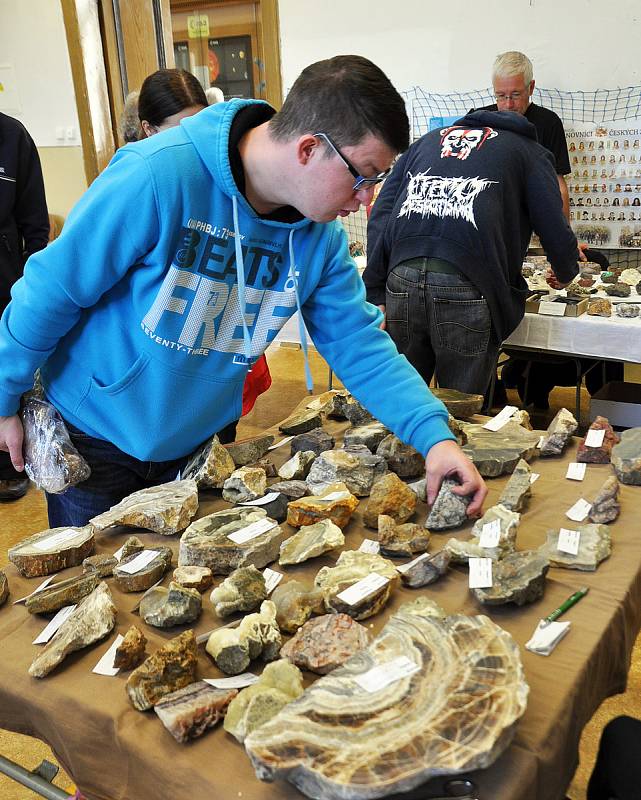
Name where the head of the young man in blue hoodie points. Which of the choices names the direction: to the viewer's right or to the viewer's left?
to the viewer's right

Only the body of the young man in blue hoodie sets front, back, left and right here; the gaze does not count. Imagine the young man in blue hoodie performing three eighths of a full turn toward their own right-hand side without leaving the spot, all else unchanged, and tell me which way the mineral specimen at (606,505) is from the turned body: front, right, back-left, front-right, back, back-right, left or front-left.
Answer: back

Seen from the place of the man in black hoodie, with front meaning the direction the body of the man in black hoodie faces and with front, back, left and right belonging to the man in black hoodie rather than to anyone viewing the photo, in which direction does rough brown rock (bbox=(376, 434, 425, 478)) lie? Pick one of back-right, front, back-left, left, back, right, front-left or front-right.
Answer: back-right

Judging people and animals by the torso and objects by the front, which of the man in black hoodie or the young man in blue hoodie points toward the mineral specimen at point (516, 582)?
the young man in blue hoodie

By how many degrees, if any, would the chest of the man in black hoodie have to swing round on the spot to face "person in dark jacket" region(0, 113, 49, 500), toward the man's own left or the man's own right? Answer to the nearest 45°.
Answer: approximately 135° to the man's own left

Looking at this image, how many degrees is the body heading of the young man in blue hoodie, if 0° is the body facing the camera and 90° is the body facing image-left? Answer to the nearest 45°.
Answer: approximately 315°

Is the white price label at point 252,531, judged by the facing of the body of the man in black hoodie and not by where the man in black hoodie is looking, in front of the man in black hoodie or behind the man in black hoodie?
behind

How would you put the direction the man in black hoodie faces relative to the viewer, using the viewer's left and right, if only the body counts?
facing away from the viewer and to the right of the viewer

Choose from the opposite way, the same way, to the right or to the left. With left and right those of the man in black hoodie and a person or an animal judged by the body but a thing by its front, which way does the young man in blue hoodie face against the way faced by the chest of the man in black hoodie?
to the right

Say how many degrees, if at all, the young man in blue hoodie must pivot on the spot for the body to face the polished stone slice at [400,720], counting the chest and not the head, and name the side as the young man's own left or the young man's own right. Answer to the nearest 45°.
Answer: approximately 45° to the young man's own right

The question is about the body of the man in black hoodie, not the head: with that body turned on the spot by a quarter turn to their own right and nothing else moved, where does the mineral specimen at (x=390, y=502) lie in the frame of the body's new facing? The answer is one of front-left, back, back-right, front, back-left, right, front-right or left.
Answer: front-right

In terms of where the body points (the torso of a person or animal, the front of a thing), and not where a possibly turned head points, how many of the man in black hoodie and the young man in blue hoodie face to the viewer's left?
0

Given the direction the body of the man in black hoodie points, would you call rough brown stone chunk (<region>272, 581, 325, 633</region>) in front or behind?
behind
